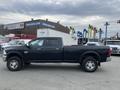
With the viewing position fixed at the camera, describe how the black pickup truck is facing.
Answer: facing to the left of the viewer
